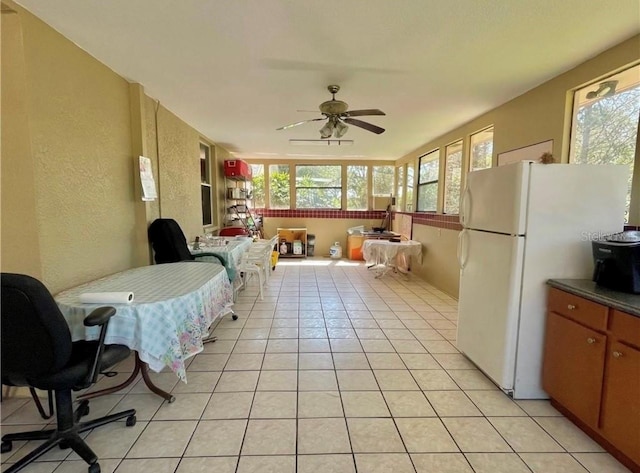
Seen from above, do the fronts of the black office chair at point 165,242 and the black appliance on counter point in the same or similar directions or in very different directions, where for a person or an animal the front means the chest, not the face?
very different directions

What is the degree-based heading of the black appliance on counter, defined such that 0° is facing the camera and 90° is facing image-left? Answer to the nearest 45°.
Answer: approximately 45°

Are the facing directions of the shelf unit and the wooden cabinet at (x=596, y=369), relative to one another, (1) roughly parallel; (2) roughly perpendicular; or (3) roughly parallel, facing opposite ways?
roughly perpendicular

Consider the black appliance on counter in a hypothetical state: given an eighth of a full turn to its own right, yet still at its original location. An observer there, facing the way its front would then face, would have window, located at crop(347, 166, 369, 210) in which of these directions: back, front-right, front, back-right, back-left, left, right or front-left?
front-right

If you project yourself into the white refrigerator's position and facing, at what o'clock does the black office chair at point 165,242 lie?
The black office chair is roughly at 1 o'clock from the white refrigerator.

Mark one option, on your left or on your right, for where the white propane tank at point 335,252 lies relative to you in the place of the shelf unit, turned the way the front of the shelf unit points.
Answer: on your left

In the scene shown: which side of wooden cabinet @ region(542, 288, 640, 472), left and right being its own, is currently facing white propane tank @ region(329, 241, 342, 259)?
right

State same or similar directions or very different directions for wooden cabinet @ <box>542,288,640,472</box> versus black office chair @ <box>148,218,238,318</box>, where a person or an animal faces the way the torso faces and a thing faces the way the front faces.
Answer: very different directions
